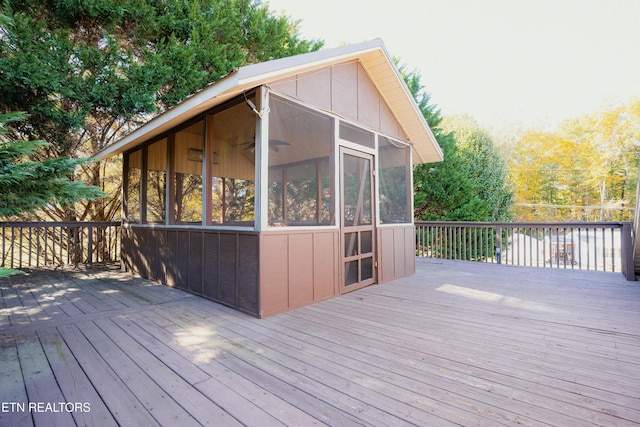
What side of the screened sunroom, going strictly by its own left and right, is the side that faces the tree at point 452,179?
left

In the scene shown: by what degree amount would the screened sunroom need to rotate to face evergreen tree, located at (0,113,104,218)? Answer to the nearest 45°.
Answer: approximately 90° to its right

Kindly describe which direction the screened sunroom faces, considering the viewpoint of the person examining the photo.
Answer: facing the viewer and to the right of the viewer

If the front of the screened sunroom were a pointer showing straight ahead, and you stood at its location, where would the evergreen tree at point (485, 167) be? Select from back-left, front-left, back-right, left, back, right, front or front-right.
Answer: left

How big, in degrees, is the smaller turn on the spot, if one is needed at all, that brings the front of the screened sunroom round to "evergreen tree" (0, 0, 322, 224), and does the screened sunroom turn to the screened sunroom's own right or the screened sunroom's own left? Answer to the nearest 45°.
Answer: approximately 180°

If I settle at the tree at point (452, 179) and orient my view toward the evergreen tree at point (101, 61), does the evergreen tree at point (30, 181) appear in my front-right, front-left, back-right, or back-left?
front-left
